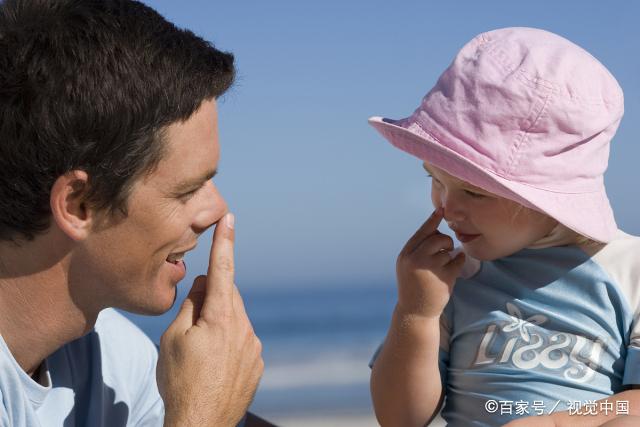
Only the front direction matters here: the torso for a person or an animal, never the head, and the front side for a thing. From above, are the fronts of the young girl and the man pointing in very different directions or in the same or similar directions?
very different directions

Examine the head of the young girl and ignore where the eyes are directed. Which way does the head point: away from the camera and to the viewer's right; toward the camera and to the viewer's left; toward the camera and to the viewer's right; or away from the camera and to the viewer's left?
toward the camera and to the viewer's left

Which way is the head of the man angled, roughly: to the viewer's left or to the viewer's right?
to the viewer's right

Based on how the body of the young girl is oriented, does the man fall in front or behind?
in front

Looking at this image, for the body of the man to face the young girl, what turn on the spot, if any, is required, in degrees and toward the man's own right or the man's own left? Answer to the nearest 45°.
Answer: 0° — they already face them

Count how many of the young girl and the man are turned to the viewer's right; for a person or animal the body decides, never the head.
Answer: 1

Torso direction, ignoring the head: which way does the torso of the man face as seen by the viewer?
to the viewer's right

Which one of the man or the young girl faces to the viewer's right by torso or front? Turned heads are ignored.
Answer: the man
